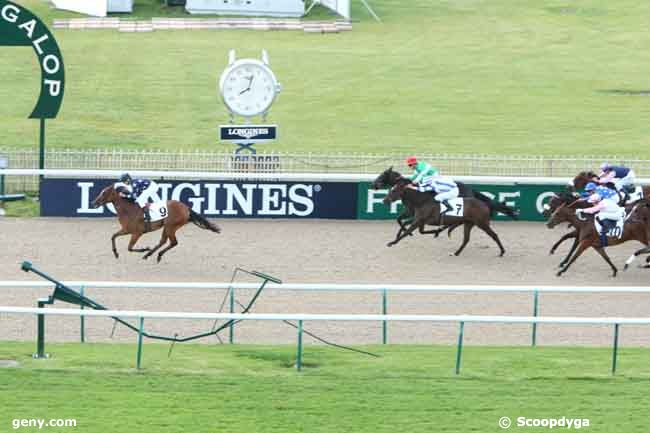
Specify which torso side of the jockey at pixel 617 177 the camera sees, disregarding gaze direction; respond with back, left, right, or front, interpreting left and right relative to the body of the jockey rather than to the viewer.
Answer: left

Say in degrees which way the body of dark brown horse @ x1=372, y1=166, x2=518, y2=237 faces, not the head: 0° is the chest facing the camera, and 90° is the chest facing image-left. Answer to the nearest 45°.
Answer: approximately 90°

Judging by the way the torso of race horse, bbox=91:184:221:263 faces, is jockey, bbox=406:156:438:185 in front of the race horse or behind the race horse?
behind

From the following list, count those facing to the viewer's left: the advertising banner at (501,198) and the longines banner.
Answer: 0

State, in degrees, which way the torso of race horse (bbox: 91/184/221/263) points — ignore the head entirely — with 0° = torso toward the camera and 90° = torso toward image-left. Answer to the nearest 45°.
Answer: approximately 90°

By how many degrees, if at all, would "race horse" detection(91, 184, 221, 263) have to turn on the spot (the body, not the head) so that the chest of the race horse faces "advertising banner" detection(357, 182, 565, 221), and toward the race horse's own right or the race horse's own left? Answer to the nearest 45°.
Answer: approximately 180°

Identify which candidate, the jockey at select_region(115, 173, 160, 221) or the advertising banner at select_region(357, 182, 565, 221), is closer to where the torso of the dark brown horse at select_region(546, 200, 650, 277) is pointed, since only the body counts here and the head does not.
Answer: the jockey

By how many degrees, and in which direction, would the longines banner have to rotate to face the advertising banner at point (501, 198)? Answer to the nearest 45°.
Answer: approximately 90° to its left

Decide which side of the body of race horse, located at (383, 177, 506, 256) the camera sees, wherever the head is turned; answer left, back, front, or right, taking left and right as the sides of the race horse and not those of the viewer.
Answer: left

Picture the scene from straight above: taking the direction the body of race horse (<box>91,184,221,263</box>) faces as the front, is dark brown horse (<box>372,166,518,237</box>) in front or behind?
behind

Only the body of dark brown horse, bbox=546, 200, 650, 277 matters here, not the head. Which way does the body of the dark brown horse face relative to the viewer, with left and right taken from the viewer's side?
facing to the left of the viewer

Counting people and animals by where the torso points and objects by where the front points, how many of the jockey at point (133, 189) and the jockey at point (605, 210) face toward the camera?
0
